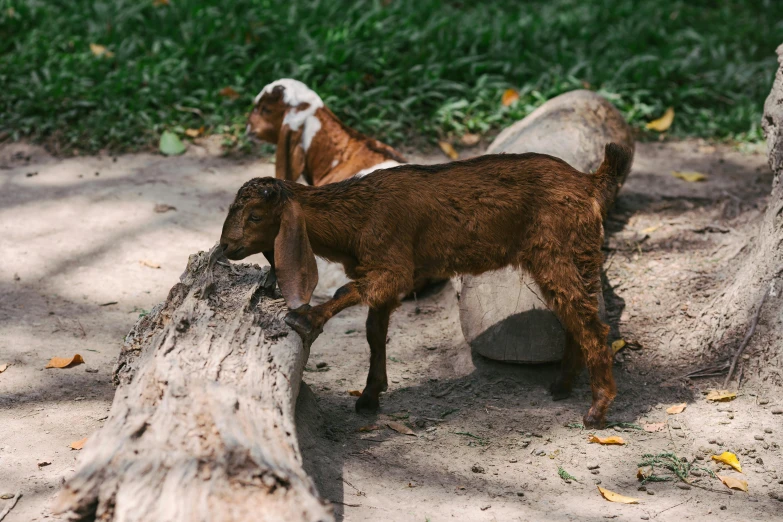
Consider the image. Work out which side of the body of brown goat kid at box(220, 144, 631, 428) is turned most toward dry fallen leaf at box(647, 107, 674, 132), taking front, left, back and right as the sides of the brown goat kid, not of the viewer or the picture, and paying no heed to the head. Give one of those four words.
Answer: right

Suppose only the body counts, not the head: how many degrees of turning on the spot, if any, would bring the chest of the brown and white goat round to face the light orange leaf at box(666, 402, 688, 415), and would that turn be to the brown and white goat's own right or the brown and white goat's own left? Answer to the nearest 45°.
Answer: approximately 135° to the brown and white goat's own left

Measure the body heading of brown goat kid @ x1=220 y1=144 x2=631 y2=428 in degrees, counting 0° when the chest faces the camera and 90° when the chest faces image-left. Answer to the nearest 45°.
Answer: approximately 90°

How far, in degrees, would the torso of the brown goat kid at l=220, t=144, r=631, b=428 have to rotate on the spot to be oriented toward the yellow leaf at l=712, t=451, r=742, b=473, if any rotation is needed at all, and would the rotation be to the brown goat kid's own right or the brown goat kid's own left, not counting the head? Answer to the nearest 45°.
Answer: approximately 135° to the brown goat kid's own left

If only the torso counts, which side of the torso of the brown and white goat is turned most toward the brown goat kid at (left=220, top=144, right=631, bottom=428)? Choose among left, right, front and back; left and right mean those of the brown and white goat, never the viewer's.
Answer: left

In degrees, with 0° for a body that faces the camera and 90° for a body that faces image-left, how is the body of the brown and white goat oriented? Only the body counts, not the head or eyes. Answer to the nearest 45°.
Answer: approximately 90°

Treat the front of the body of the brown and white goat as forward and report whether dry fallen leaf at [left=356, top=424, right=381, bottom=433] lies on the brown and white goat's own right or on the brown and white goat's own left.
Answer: on the brown and white goat's own left

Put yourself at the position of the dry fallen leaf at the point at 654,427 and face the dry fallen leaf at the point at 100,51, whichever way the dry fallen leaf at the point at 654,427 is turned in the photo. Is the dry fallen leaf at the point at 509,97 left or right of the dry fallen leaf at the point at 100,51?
right

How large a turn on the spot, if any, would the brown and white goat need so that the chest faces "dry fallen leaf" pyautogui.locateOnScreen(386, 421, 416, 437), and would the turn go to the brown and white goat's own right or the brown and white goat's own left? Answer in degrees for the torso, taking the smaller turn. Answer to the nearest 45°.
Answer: approximately 90° to the brown and white goat's own left

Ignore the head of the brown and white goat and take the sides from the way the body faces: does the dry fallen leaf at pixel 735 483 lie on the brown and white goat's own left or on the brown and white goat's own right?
on the brown and white goat's own left

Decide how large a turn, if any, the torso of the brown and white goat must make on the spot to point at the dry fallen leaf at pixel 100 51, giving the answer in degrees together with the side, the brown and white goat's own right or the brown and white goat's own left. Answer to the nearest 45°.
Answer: approximately 45° to the brown and white goat's own right

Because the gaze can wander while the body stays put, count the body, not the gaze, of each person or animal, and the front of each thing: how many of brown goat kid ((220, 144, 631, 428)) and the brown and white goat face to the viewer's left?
2
